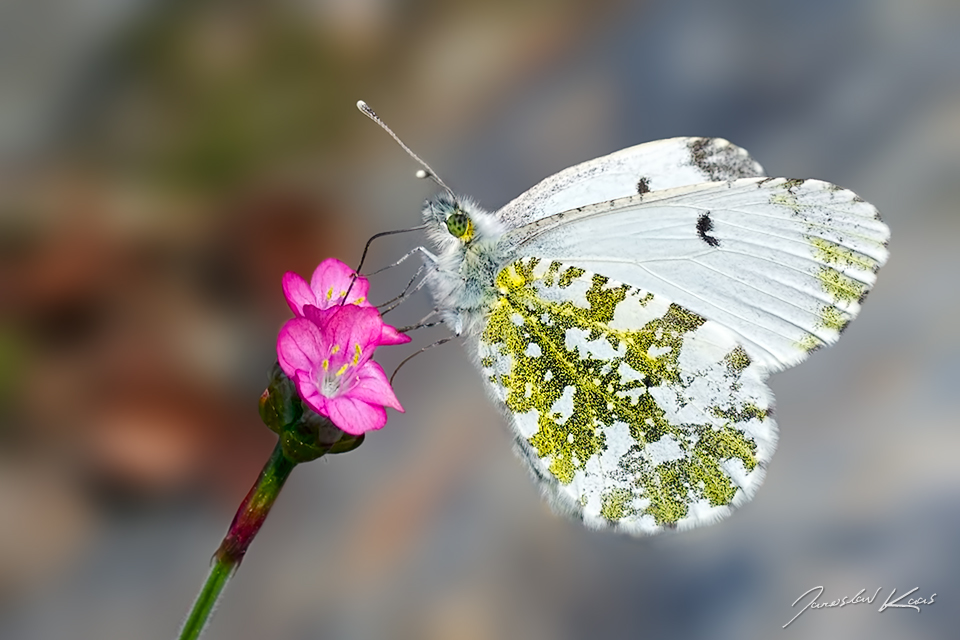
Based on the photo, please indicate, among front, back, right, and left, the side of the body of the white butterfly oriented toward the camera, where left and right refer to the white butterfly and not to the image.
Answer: left
